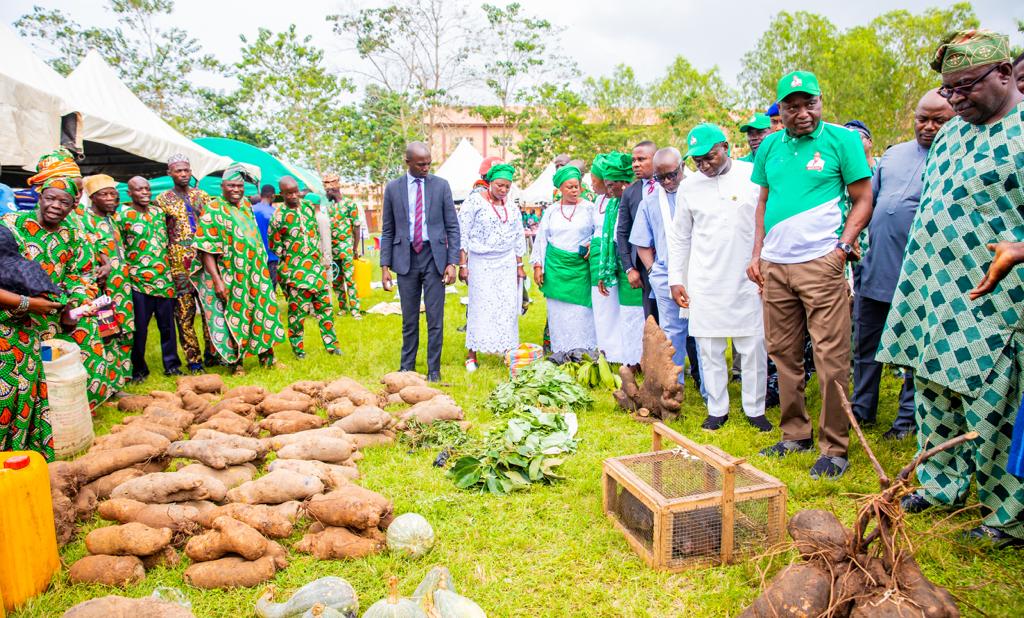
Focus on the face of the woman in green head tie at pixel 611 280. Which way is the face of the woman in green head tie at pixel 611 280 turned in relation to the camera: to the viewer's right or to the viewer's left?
to the viewer's left

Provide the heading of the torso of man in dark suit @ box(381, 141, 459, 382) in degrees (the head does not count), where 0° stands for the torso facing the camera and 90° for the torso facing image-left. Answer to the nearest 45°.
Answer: approximately 0°

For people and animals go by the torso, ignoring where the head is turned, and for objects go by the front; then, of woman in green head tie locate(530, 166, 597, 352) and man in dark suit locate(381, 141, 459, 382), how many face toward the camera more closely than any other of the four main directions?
2

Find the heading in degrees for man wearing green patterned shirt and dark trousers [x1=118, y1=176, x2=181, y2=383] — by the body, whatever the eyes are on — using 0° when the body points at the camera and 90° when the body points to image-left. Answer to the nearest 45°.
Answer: approximately 315°

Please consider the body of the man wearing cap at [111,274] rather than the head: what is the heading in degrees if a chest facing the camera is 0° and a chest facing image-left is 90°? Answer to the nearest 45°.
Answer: approximately 315°

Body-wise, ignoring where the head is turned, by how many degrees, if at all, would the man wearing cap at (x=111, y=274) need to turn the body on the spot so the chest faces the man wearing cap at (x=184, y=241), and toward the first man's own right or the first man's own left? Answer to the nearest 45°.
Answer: approximately 90° to the first man's own left
